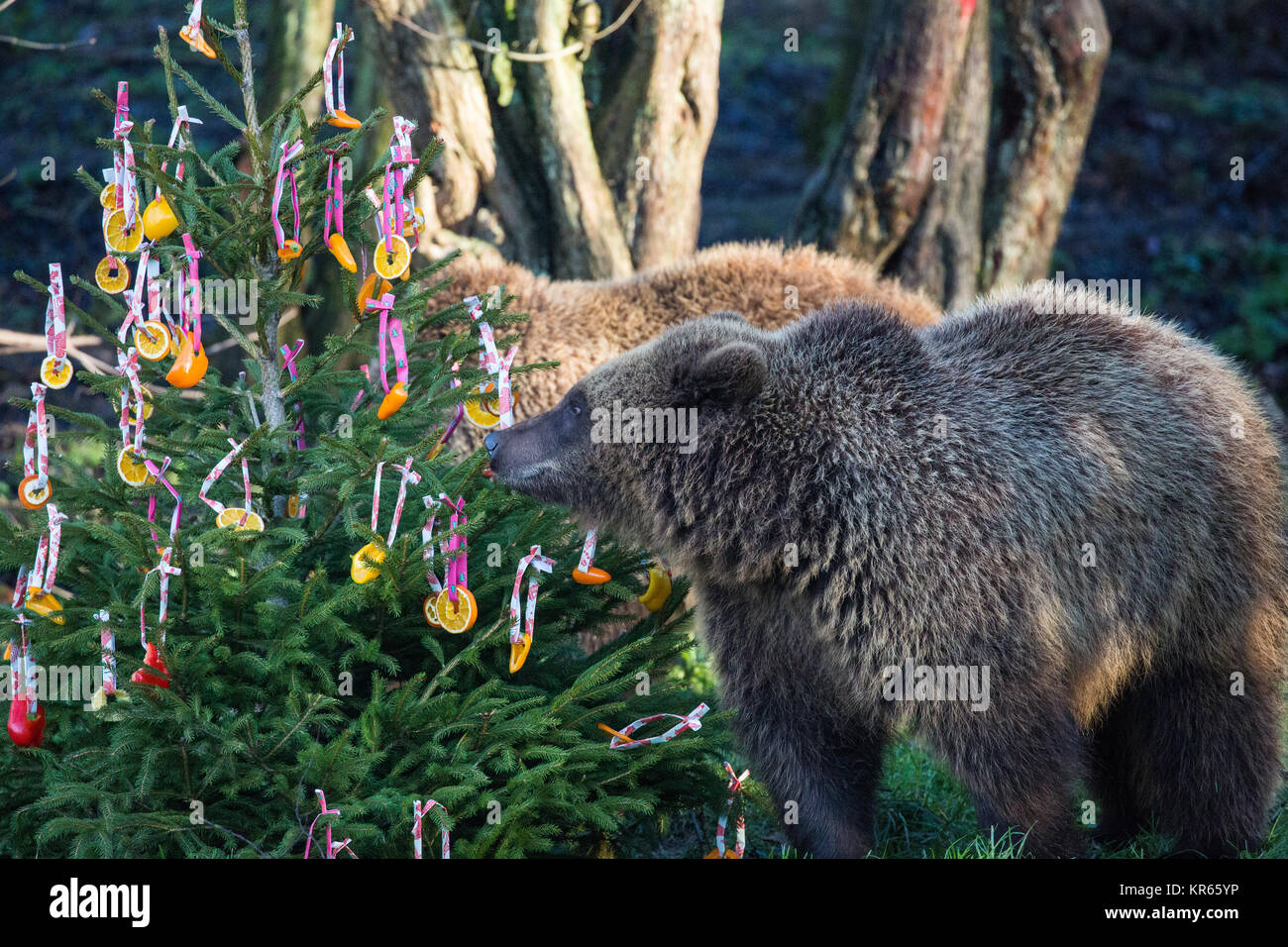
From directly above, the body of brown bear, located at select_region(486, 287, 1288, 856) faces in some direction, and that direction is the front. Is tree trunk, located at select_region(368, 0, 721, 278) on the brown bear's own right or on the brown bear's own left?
on the brown bear's own right

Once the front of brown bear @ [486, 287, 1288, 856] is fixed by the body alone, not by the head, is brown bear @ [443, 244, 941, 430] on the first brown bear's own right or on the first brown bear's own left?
on the first brown bear's own right

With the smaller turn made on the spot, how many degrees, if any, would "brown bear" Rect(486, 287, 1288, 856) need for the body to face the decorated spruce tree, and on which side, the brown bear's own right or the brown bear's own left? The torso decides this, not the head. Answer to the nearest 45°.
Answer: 0° — it already faces it

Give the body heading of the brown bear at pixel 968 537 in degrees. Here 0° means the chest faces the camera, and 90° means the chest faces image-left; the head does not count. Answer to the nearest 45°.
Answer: approximately 90°

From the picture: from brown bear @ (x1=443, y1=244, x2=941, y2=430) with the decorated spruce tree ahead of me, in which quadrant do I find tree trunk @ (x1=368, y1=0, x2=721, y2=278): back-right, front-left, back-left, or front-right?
back-right

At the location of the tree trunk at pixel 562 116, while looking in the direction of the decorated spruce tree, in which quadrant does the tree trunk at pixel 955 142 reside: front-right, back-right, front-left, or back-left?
back-left

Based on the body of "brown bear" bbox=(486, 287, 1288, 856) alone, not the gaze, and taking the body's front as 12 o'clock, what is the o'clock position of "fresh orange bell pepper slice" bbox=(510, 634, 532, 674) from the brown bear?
The fresh orange bell pepper slice is roughly at 11 o'clock from the brown bear.

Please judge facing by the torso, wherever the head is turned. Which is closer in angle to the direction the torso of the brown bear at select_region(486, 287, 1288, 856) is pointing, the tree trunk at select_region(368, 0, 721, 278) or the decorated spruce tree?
the decorated spruce tree

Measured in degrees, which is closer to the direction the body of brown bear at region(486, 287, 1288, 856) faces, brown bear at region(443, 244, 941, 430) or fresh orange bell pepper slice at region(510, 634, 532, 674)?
the fresh orange bell pepper slice
